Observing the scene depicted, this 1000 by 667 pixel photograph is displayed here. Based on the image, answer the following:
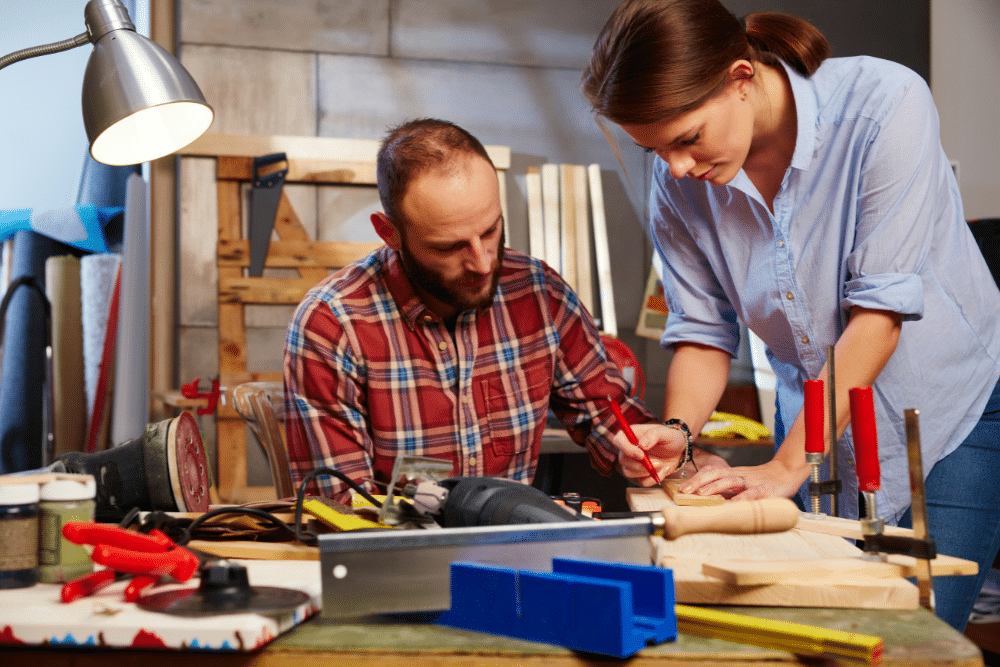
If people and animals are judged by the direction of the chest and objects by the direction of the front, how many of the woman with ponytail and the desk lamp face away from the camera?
0

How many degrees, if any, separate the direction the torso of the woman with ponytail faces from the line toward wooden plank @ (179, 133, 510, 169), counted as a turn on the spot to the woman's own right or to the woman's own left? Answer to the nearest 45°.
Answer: approximately 90° to the woman's own right

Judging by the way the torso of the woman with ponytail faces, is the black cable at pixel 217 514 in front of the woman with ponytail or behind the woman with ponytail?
in front

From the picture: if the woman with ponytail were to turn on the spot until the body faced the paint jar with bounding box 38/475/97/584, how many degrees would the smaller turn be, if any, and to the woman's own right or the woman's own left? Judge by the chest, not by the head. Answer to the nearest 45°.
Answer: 0° — they already face it

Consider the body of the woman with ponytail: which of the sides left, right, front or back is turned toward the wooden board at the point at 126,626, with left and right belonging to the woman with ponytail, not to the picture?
front

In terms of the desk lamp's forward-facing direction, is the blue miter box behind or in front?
in front

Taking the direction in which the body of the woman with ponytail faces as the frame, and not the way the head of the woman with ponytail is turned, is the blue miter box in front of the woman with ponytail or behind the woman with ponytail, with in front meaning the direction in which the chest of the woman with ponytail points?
in front

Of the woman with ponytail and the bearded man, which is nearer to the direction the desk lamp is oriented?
the woman with ponytail

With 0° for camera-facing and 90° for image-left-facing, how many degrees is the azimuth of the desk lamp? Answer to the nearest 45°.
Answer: approximately 315°

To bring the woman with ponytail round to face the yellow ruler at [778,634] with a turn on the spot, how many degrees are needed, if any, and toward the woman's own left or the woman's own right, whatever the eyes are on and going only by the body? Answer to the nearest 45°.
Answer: approximately 45° to the woman's own left
